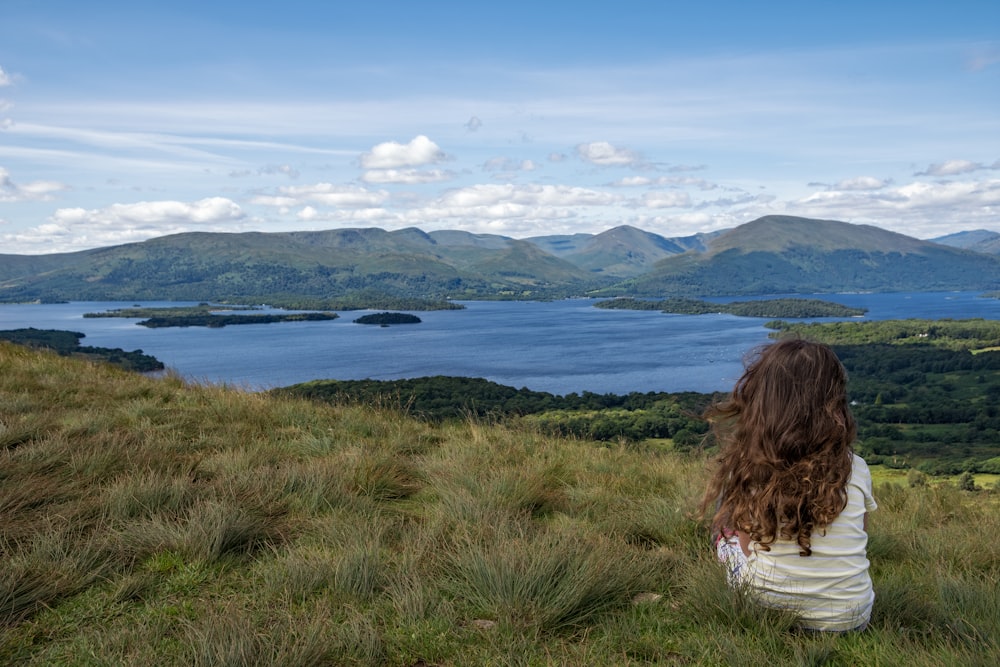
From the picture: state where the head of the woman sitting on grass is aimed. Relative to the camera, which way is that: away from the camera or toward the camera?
away from the camera

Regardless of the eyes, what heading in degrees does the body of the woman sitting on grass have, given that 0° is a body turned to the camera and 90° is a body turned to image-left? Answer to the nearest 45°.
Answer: approximately 135°
